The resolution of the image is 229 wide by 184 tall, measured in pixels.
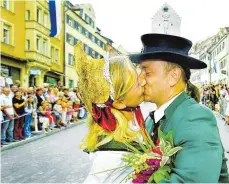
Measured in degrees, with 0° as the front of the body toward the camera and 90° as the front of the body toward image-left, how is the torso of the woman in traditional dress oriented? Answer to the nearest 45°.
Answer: approximately 270°

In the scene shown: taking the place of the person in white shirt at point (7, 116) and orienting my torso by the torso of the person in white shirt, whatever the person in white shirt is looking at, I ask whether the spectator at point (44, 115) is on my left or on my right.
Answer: on my left

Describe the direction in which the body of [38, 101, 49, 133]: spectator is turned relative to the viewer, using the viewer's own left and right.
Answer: facing the viewer and to the right of the viewer

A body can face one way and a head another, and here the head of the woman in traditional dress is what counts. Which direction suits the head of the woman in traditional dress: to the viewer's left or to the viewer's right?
to the viewer's right

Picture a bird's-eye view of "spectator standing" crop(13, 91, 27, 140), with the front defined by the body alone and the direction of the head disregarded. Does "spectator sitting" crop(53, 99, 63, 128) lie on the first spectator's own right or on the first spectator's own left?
on the first spectator's own left
